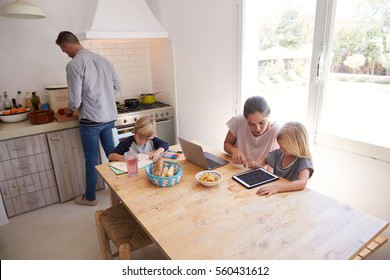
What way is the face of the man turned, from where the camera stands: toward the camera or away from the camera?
away from the camera

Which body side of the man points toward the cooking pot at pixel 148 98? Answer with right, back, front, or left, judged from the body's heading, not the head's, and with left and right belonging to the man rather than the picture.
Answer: right

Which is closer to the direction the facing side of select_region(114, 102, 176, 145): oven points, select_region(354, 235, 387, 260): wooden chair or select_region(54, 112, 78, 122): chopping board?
the wooden chair

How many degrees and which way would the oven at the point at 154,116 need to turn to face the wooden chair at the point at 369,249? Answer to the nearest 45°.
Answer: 0° — it already faces it

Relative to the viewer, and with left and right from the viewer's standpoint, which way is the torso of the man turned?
facing away from the viewer and to the left of the viewer

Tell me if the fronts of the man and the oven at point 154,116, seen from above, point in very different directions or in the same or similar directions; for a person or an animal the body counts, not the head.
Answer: very different directions

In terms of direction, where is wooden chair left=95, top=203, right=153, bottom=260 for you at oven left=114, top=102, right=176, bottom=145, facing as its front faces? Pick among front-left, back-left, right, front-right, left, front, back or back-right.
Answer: front-right

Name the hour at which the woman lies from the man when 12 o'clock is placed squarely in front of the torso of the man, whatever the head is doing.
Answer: The woman is roughly at 6 o'clock from the man.

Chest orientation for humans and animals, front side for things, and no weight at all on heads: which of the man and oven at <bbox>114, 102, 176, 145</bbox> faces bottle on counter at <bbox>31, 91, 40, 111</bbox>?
the man

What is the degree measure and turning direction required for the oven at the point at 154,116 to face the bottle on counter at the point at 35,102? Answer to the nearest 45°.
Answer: approximately 135° to its right
